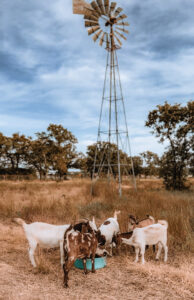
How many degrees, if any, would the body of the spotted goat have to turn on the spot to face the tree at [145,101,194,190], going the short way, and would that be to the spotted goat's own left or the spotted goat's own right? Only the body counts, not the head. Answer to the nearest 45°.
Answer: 0° — it already faces it

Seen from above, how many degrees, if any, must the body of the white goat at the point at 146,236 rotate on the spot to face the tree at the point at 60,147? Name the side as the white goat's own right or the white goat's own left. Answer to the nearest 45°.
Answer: approximately 90° to the white goat's own right

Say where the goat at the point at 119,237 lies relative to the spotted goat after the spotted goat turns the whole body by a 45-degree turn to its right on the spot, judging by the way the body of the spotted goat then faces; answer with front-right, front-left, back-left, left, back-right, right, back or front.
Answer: front-left

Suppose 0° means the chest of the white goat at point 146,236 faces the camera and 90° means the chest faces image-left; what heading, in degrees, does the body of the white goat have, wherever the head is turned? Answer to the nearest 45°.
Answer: approximately 90°

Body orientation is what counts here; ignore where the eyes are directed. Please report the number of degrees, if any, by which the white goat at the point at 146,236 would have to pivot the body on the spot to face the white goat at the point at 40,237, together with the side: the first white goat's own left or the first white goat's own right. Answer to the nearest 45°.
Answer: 0° — it already faces it

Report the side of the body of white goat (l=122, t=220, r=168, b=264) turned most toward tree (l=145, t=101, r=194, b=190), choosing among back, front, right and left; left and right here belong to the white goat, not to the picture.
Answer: right

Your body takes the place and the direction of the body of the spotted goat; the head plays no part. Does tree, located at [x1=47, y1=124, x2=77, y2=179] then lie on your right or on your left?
on your left

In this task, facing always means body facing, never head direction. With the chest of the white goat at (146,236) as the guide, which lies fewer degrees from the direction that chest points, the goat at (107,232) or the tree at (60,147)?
the goat

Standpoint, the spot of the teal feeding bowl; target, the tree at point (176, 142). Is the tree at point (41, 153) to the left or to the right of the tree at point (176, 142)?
left

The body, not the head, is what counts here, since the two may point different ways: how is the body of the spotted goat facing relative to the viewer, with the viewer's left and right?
facing away from the viewer and to the right of the viewer

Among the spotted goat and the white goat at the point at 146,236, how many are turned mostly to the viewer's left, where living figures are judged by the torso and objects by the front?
1

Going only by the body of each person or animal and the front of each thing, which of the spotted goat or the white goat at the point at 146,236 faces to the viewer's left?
the white goat

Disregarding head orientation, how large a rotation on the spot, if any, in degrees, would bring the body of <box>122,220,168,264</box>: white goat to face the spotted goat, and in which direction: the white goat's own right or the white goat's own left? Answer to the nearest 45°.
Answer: approximately 45° to the white goat's own left
